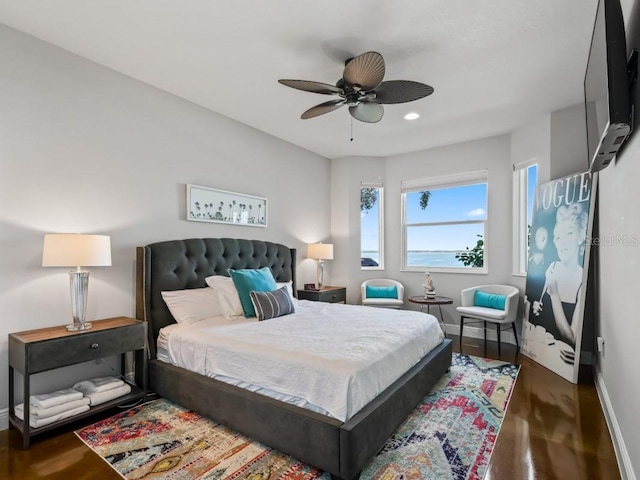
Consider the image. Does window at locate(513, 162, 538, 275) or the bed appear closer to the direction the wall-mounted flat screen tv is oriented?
the bed

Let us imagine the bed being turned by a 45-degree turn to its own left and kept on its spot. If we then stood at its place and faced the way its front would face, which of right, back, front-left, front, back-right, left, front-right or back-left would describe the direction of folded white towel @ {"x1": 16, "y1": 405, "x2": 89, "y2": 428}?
back

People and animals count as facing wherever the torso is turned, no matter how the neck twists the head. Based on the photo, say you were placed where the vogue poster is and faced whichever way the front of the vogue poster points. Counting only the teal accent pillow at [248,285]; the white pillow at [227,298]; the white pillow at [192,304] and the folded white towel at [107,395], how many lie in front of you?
4

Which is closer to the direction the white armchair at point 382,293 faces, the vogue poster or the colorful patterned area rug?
the colorful patterned area rug

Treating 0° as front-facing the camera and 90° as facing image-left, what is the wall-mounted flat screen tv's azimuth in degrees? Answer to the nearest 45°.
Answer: approximately 90°

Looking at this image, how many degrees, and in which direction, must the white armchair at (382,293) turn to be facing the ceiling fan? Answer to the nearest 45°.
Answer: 0° — it already faces it

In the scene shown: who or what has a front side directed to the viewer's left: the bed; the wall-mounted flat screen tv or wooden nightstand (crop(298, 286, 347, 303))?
the wall-mounted flat screen tv

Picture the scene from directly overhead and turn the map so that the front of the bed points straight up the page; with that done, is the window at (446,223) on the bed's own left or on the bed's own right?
on the bed's own left

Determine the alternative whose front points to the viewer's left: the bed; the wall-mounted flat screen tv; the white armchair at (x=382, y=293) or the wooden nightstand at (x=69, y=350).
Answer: the wall-mounted flat screen tv

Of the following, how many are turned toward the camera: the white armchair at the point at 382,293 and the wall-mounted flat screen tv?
1

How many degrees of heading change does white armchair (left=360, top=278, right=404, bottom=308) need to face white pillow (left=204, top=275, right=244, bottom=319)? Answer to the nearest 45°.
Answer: approximately 45° to its right

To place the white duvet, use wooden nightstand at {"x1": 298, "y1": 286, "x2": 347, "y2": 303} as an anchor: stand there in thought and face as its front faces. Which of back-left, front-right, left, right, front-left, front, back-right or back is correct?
front-right

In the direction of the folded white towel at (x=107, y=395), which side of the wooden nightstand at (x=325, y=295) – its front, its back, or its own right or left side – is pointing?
right

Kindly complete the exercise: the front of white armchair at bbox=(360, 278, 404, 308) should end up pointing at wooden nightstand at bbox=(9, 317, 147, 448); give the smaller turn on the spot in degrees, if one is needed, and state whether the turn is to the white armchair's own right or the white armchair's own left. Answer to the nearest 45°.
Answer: approximately 45° to the white armchair's own right

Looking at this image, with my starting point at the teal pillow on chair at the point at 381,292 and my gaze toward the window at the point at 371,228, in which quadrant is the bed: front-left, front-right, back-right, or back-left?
back-left
